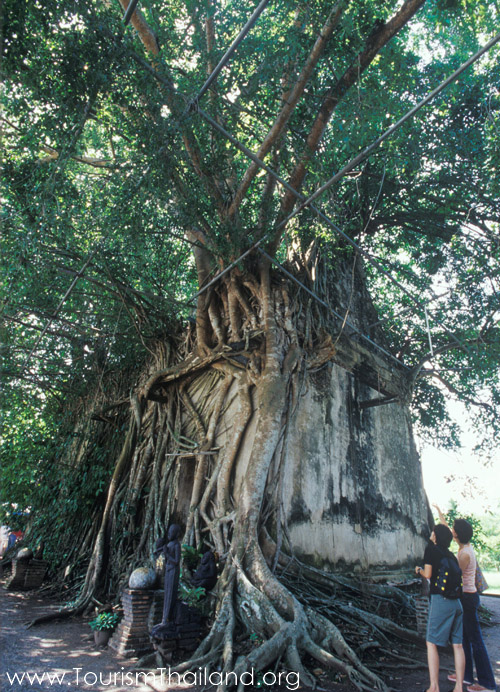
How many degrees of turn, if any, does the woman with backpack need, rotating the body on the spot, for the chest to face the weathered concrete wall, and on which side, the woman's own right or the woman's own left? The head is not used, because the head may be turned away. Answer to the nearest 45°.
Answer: approximately 45° to the woman's own right

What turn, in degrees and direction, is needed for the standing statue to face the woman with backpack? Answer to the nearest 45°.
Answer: approximately 90° to its left

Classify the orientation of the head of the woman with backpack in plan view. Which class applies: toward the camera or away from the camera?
away from the camera

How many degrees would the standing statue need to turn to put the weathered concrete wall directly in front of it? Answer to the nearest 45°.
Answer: approximately 180°

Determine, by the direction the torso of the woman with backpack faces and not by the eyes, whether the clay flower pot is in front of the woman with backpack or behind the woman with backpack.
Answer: in front

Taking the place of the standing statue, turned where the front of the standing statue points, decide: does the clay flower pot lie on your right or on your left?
on your right

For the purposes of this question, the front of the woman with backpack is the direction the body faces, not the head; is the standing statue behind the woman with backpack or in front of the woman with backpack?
in front

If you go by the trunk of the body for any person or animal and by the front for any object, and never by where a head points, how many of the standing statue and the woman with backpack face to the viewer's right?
0

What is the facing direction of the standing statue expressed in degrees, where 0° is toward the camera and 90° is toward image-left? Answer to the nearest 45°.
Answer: approximately 45°

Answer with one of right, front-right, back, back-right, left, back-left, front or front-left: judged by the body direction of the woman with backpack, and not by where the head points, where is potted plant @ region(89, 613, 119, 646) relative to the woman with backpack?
front-left

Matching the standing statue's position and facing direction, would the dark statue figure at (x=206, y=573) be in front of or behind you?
behind
